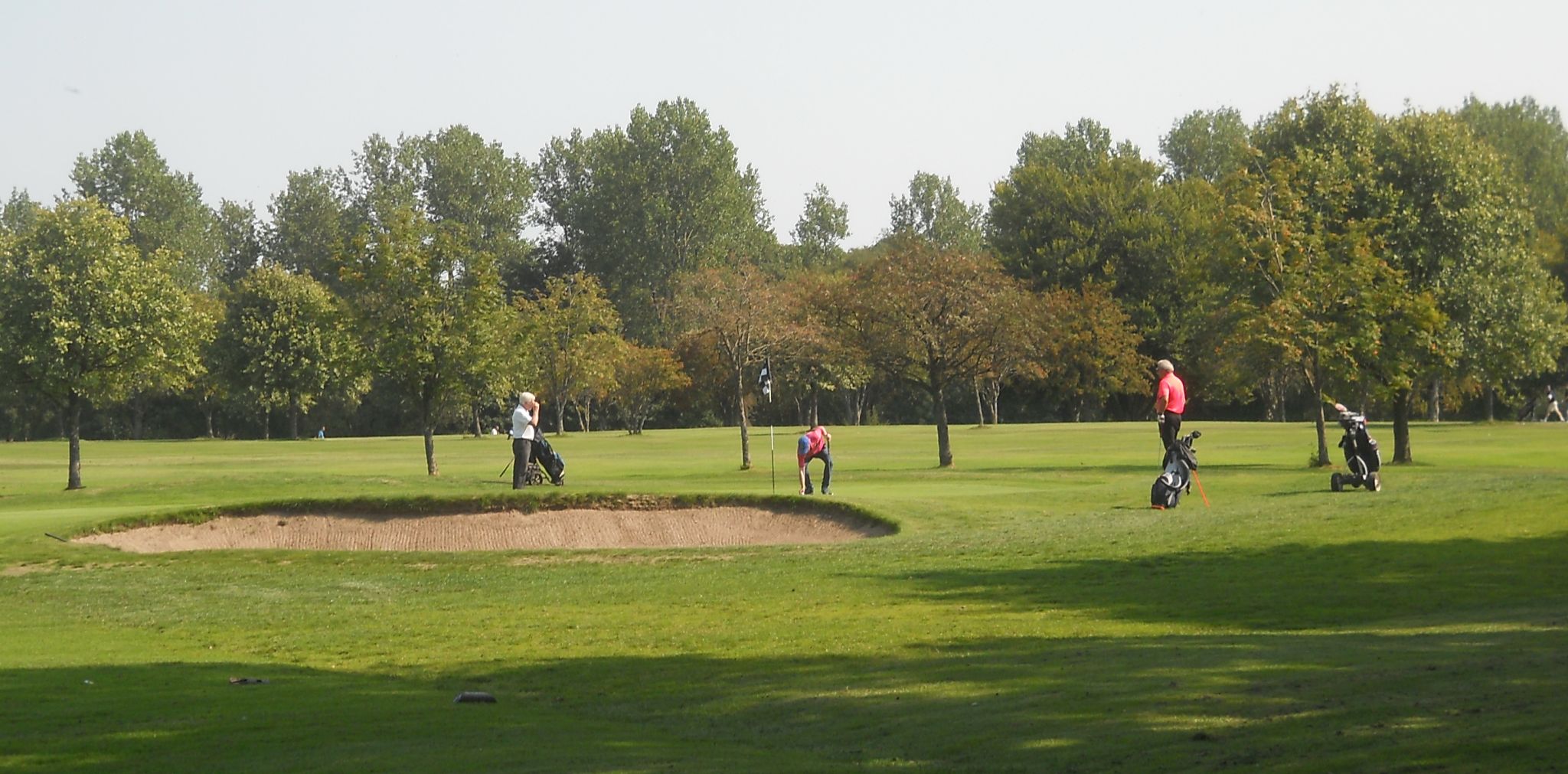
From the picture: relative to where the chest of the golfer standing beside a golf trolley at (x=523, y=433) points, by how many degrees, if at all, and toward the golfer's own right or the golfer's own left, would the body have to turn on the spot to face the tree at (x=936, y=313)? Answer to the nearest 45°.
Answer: approximately 45° to the golfer's own left
